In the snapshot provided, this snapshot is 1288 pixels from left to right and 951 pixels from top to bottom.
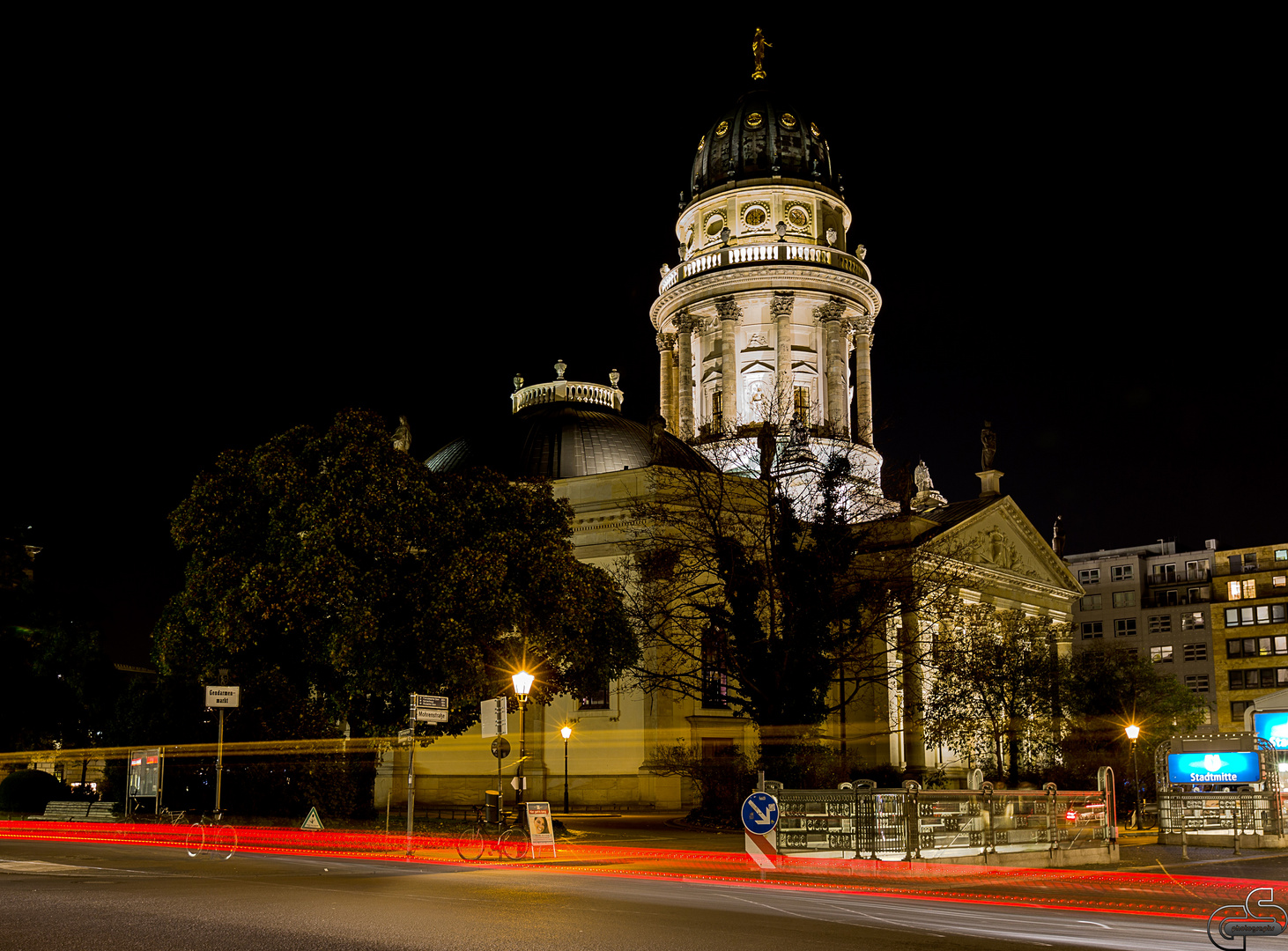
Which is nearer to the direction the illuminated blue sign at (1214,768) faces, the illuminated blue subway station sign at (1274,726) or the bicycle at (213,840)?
the bicycle

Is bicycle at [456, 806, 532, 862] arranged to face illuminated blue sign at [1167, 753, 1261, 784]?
no

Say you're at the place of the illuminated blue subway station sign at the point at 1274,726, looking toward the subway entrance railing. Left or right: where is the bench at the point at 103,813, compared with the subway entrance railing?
right

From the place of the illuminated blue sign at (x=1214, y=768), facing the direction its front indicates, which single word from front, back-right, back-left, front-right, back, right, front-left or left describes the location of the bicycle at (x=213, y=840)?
front-right

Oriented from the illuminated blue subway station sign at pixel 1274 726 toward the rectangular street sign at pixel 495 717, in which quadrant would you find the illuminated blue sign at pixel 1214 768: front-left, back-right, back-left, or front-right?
front-left

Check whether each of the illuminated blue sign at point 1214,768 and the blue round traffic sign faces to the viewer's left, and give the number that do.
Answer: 0

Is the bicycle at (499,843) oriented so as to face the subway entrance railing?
no

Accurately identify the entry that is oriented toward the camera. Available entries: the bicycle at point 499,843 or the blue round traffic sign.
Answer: the blue round traffic sign

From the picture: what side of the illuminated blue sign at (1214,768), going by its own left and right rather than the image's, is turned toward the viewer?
front

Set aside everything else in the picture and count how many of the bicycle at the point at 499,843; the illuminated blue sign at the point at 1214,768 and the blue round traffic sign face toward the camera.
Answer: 2

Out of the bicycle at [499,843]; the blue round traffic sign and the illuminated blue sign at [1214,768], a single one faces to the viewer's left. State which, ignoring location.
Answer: the bicycle

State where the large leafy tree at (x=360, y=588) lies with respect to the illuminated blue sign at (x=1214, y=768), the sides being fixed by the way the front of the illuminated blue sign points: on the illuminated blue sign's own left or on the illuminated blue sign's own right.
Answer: on the illuminated blue sign's own right

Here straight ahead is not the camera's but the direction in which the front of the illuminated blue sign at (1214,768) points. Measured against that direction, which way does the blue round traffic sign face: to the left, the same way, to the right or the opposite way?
the same way

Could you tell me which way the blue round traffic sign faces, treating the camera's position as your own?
facing the viewer

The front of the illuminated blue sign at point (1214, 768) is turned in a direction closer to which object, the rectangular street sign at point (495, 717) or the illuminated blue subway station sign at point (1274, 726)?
the rectangular street sign

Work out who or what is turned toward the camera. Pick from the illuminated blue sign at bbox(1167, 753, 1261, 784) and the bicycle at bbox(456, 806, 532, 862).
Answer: the illuminated blue sign

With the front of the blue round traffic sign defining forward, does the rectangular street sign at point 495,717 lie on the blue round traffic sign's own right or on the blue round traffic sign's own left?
on the blue round traffic sign's own right

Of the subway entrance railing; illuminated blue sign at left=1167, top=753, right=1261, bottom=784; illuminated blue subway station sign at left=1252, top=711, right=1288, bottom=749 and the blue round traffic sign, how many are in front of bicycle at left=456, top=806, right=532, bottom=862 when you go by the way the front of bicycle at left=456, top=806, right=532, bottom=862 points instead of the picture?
0

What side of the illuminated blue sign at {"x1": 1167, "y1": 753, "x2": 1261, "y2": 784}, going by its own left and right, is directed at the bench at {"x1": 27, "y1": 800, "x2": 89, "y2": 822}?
right
